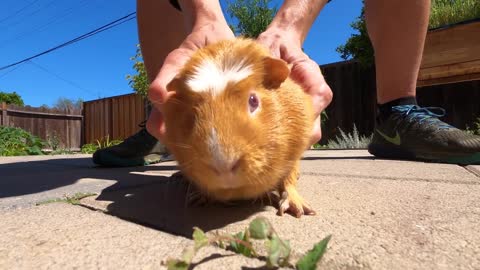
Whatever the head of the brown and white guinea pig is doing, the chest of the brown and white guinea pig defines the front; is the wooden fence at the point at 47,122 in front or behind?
behind

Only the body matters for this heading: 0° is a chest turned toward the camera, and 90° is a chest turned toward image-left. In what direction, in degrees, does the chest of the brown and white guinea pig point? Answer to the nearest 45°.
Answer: approximately 0°

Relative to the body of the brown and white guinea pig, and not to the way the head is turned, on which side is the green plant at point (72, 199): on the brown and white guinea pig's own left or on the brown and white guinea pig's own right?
on the brown and white guinea pig's own right

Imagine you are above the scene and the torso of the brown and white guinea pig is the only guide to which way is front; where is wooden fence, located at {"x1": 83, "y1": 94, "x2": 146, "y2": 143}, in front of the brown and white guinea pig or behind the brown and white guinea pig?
behind

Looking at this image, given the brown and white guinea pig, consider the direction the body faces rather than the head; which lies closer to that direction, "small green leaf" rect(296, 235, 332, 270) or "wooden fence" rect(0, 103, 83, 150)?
the small green leaf

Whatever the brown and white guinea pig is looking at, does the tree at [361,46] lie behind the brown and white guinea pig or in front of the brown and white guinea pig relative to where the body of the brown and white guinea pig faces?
behind

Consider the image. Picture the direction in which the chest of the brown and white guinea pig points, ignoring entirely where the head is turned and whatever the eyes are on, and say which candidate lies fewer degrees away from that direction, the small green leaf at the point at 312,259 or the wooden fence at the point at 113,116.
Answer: the small green leaf

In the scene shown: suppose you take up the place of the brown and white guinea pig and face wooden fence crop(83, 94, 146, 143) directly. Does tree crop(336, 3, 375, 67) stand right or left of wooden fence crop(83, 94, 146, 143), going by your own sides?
right

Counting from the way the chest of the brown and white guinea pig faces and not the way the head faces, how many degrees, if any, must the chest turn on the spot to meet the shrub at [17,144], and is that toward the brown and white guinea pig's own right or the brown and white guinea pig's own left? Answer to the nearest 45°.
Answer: approximately 135° to the brown and white guinea pig's own right

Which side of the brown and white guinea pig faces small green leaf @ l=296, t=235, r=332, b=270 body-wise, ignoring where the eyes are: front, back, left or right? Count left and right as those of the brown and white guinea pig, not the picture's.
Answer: front

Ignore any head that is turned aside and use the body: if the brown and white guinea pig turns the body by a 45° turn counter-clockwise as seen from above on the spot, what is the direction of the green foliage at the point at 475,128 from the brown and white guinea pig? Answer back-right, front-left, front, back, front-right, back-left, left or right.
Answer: left
